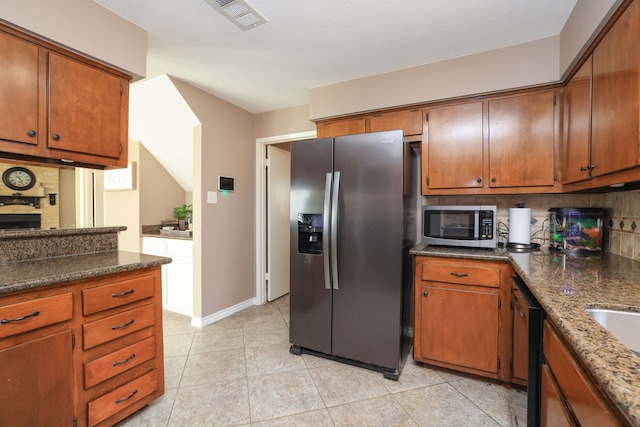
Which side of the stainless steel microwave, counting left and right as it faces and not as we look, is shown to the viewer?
front

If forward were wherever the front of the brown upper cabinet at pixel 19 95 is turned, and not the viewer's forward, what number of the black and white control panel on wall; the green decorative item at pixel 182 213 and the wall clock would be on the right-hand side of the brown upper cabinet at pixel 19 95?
0

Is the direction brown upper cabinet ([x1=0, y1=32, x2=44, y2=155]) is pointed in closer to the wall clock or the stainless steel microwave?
the stainless steel microwave

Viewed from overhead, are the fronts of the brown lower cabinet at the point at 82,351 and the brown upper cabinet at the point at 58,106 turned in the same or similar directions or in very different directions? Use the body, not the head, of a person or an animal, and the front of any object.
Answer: same or similar directions

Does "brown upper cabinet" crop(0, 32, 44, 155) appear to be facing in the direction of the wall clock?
no

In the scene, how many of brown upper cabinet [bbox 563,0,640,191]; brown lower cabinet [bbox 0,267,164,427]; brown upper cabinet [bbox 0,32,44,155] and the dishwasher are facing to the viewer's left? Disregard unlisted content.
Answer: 2

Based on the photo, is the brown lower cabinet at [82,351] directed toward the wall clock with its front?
no

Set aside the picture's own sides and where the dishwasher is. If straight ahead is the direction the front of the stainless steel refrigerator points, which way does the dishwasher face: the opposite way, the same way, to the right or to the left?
to the right

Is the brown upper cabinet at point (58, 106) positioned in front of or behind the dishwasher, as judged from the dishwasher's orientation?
in front

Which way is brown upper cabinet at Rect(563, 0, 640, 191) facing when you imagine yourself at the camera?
facing to the left of the viewer

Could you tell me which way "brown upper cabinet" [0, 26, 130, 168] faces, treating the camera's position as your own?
facing the viewer and to the right of the viewer

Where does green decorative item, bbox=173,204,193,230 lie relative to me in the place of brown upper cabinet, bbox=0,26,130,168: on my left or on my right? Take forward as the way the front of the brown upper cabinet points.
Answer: on my left

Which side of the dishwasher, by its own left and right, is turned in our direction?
left

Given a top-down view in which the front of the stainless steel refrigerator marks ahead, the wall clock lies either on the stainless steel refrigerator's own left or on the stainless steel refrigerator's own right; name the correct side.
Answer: on the stainless steel refrigerator's own right
